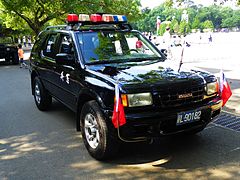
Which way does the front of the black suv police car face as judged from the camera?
facing the viewer and to the right of the viewer

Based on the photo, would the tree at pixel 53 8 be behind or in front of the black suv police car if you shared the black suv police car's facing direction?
behind
